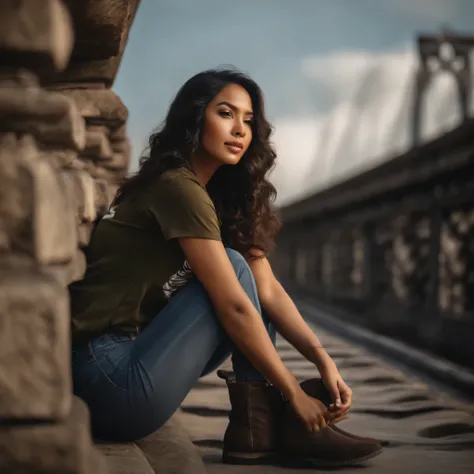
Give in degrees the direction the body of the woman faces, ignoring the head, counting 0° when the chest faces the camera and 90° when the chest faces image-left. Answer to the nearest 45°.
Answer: approximately 270°

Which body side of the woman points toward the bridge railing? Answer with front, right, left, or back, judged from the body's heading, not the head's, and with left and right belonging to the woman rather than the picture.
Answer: left

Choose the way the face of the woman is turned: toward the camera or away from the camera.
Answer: toward the camera
